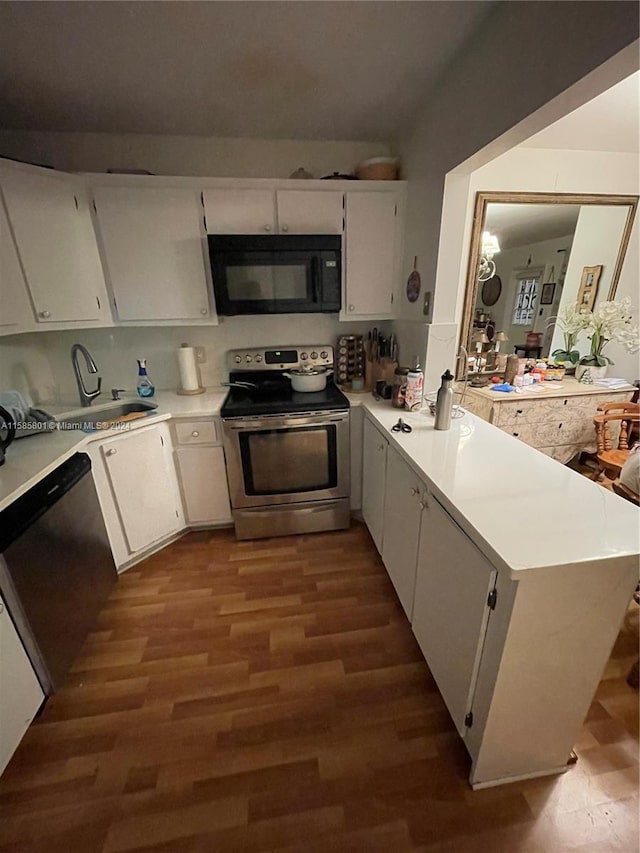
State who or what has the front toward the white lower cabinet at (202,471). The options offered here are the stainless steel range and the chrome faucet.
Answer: the chrome faucet

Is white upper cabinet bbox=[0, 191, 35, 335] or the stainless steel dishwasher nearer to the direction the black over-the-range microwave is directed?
the stainless steel dishwasher

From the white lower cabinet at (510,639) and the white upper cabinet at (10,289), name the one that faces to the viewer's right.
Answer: the white upper cabinet

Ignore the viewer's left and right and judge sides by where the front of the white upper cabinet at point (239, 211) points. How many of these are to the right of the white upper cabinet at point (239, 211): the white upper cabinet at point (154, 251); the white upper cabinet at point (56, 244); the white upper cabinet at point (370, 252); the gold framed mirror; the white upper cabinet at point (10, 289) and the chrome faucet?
4

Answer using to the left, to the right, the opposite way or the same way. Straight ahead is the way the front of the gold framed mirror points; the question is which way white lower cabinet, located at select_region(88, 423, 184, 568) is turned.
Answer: to the left

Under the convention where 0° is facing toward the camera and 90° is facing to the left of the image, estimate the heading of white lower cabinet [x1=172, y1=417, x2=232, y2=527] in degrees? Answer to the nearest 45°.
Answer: approximately 0°

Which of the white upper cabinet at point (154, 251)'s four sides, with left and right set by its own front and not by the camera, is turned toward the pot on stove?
left

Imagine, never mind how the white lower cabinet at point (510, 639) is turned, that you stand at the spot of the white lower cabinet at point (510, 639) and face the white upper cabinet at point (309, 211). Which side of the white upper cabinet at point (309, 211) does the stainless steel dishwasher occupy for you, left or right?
left

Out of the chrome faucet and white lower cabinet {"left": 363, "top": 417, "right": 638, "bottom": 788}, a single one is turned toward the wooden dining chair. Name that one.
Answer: the chrome faucet

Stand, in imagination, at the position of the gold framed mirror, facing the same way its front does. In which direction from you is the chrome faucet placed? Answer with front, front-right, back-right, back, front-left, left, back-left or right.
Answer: front-right
